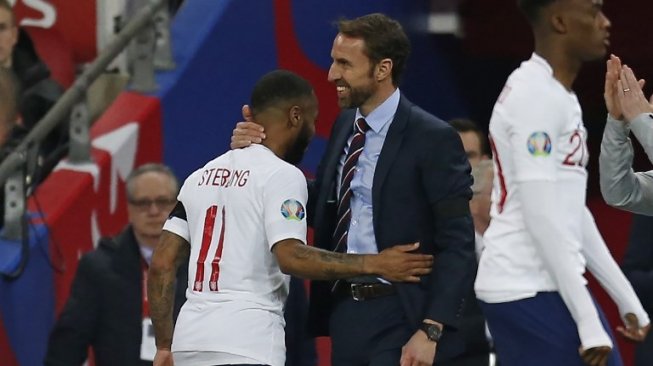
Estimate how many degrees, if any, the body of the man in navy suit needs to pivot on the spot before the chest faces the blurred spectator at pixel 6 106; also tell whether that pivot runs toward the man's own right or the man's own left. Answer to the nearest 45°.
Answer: approximately 90° to the man's own right

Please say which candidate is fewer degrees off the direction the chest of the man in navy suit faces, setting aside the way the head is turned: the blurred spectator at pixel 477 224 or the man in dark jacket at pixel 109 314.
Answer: the man in dark jacket

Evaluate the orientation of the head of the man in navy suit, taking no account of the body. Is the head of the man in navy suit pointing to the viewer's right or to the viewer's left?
to the viewer's left

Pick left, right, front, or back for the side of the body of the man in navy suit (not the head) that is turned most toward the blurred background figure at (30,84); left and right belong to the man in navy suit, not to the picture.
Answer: right

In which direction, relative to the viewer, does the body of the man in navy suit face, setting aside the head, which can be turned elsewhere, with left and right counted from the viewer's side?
facing the viewer and to the left of the viewer

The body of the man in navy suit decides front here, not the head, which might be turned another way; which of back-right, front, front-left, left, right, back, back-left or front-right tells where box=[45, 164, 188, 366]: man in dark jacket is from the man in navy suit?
right
